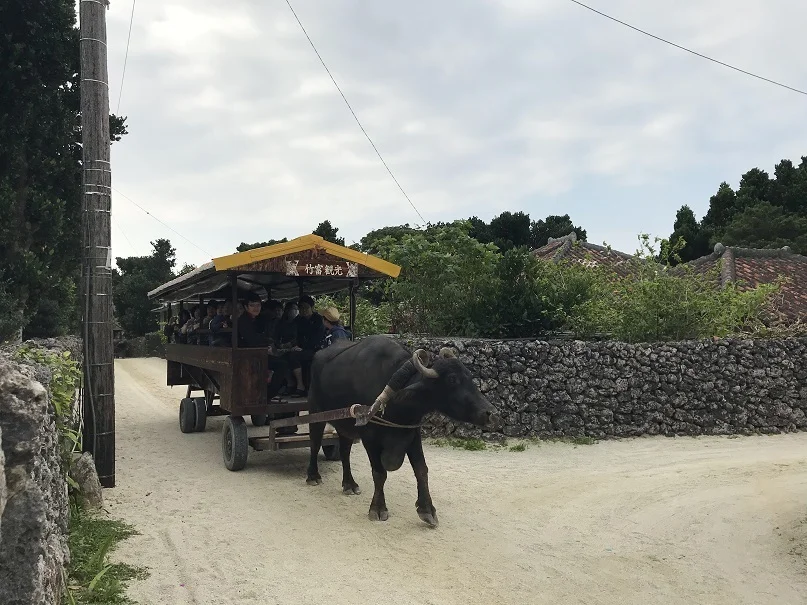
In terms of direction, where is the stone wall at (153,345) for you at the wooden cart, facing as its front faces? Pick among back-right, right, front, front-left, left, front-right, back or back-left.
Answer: back-left

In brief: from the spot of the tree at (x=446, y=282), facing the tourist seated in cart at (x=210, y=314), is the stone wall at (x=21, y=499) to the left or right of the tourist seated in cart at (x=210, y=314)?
left

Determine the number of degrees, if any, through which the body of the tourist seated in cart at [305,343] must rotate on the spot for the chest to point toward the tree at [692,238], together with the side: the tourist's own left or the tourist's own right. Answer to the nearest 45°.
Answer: approximately 180°

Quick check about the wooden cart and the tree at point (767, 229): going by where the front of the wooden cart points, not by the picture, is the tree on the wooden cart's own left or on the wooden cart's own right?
on the wooden cart's own left

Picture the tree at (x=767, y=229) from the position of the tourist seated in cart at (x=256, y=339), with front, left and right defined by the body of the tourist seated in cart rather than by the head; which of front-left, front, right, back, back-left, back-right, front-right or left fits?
left
